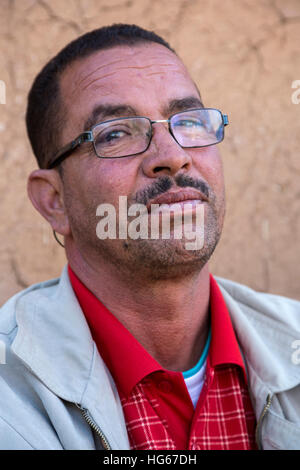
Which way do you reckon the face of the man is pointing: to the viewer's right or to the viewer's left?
to the viewer's right

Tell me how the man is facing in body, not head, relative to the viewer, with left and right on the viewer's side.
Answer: facing the viewer and to the right of the viewer
